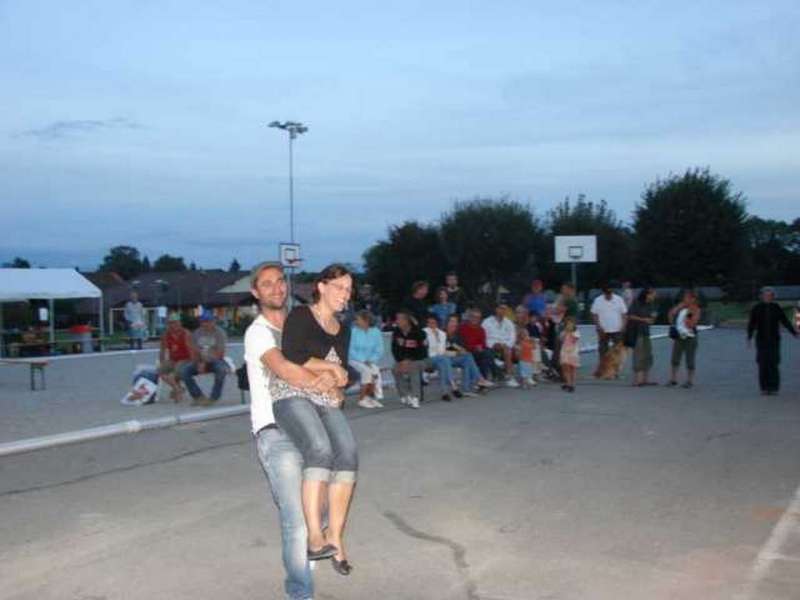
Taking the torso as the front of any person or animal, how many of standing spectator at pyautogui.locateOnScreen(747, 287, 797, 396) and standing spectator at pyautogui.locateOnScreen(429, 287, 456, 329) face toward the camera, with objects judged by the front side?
2

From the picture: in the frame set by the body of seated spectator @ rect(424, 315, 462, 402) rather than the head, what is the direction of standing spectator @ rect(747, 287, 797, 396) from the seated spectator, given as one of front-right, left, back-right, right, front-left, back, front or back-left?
front-left

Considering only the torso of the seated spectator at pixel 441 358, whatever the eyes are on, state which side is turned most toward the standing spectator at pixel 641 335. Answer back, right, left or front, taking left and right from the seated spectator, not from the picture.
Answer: left

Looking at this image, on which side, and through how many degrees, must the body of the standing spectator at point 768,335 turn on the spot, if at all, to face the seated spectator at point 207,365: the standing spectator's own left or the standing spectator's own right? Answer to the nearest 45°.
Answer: approximately 45° to the standing spectator's own right

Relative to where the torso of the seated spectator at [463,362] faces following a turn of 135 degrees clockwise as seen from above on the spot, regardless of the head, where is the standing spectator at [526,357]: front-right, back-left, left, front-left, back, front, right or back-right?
back-right

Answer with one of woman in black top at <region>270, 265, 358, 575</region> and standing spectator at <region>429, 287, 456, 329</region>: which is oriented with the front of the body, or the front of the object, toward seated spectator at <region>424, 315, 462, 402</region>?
the standing spectator

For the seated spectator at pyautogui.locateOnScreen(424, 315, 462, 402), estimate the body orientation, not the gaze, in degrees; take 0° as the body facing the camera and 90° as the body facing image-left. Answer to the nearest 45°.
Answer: approximately 315°
